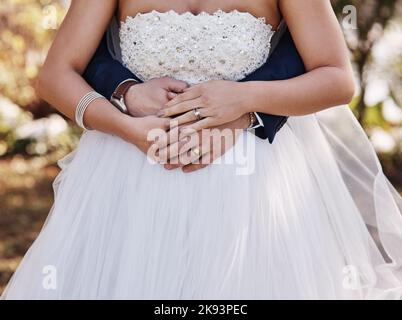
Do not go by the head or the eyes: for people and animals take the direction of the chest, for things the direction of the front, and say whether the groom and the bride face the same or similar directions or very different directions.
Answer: same or similar directions

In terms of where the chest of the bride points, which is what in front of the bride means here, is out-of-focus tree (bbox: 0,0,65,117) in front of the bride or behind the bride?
behind

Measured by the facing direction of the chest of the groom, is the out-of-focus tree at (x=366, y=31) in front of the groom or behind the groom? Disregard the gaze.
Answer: behind

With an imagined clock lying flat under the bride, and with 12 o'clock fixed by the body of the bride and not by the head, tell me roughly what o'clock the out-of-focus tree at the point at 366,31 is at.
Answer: The out-of-focus tree is roughly at 7 o'clock from the bride.

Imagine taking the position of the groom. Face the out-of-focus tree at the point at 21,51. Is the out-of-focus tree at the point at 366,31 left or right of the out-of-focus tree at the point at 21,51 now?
right

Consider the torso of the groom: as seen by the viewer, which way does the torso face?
toward the camera

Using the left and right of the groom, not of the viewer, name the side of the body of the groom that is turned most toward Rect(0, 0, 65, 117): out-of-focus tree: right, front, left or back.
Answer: back
